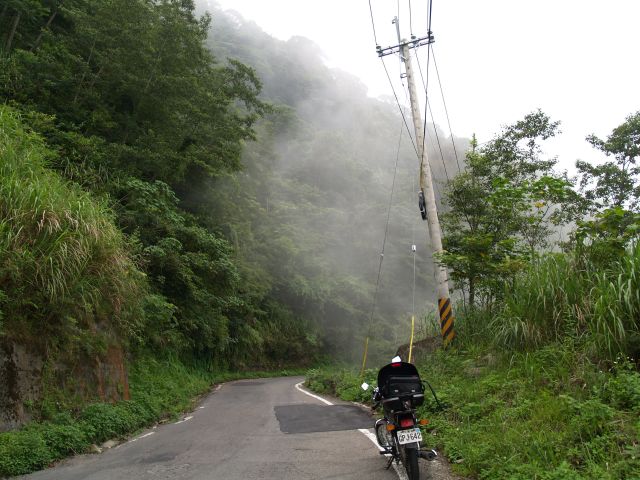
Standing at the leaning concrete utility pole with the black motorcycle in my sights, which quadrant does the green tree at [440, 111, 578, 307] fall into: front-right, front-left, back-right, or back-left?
back-left

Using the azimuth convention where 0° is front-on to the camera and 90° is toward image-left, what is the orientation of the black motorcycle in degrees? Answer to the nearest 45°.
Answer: approximately 180°

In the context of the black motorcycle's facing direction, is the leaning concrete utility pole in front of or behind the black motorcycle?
in front

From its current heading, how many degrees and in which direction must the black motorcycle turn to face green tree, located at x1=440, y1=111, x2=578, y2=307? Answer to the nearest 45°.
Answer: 0° — it already faces it

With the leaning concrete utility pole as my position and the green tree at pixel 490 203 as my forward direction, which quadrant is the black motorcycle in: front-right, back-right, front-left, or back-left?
back-right
